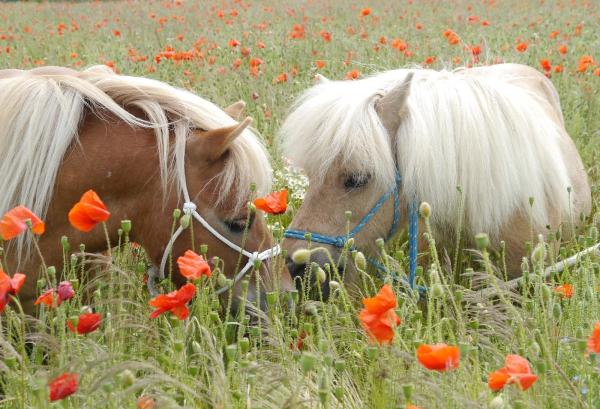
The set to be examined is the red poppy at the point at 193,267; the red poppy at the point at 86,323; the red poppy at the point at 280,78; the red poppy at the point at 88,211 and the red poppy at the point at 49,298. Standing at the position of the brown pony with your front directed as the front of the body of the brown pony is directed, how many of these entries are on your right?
4

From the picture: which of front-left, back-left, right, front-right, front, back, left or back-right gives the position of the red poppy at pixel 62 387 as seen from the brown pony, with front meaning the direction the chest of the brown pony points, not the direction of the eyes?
right

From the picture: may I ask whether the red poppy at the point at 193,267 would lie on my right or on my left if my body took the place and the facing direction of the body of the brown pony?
on my right

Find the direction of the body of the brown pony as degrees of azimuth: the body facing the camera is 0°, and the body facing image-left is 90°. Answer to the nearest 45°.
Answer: approximately 270°

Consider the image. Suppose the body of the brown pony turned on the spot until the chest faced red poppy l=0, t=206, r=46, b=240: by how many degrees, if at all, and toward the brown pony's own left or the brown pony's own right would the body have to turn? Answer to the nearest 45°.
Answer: approximately 90° to the brown pony's own right

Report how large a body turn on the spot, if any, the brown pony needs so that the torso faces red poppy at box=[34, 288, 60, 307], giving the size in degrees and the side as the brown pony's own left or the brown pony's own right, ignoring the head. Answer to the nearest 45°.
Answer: approximately 90° to the brown pony's own right

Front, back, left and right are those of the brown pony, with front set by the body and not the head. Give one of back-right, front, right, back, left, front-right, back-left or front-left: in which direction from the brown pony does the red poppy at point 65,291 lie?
right

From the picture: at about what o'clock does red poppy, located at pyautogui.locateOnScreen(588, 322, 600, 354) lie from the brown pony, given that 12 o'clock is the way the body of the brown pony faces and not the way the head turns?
The red poppy is roughly at 2 o'clock from the brown pony.

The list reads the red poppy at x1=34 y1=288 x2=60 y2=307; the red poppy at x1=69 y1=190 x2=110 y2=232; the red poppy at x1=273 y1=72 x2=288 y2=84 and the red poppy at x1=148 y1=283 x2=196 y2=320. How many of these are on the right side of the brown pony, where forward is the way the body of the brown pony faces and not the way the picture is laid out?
3

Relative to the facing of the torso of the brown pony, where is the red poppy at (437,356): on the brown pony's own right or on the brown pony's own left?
on the brown pony's own right

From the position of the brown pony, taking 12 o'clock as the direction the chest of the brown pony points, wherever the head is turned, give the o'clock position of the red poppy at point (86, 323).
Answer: The red poppy is roughly at 3 o'clock from the brown pony.

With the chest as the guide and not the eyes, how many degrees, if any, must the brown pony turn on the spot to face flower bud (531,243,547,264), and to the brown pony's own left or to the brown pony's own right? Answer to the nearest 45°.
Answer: approximately 45° to the brown pony's own right

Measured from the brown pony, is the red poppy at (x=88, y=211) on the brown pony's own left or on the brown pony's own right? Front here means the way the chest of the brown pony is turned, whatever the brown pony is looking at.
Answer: on the brown pony's own right

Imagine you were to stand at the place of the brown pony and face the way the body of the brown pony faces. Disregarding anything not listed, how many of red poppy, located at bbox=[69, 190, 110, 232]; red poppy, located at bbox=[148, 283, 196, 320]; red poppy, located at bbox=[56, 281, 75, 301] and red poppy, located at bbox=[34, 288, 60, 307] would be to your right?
4
